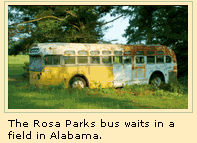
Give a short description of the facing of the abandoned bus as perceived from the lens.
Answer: facing the viewer and to the left of the viewer
